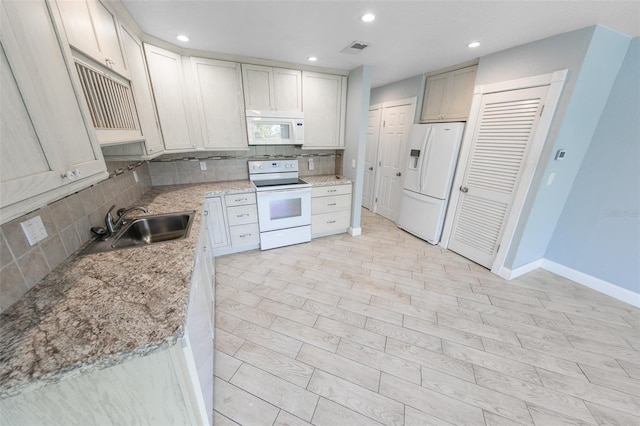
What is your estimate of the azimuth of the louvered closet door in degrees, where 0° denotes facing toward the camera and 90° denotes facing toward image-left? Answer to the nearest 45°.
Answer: approximately 45°

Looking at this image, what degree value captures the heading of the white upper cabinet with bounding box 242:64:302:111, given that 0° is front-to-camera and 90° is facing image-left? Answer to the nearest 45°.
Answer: approximately 0°

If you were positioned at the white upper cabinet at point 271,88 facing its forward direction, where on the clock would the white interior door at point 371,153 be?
The white interior door is roughly at 8 o'clock from the white upper cabinet.

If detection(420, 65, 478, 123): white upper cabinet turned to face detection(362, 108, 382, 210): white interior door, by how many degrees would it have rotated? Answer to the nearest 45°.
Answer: approximately 90° to its right

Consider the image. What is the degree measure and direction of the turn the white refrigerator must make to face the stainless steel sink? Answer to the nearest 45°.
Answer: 0° — it already faces it

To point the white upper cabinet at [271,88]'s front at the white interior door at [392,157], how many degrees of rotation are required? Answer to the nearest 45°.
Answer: approximately 90° to its left
